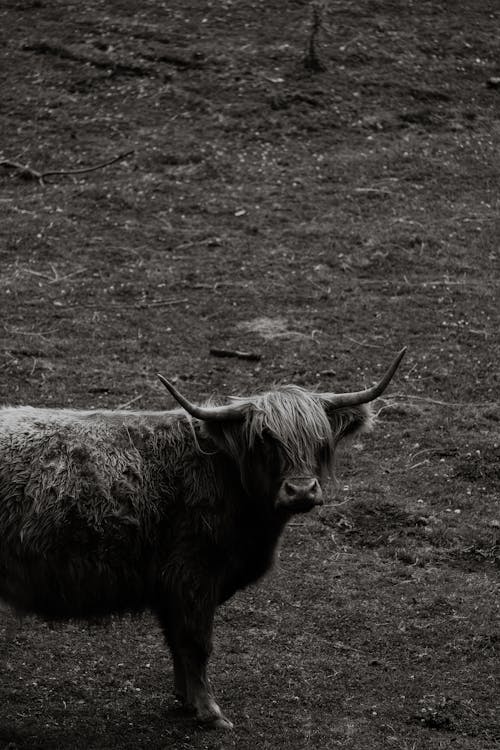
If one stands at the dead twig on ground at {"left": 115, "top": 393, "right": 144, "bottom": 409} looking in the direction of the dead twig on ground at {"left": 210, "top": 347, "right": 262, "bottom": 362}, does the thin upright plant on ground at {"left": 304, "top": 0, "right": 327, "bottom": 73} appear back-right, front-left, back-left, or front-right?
front-left

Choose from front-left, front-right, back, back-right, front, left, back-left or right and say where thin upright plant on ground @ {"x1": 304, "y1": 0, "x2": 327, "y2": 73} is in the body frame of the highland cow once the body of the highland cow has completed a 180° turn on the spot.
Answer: right

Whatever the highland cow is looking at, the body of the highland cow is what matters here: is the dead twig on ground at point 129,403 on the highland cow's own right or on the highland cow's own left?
on the highland cow's own left

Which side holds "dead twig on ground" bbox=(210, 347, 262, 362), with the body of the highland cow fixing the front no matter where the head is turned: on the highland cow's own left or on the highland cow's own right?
on the highland cow's own left

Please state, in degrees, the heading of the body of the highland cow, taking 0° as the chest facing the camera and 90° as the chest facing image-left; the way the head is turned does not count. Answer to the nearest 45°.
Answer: approximately 270°

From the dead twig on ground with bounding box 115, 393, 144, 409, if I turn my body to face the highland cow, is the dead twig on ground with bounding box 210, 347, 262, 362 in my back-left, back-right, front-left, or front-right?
back-left
